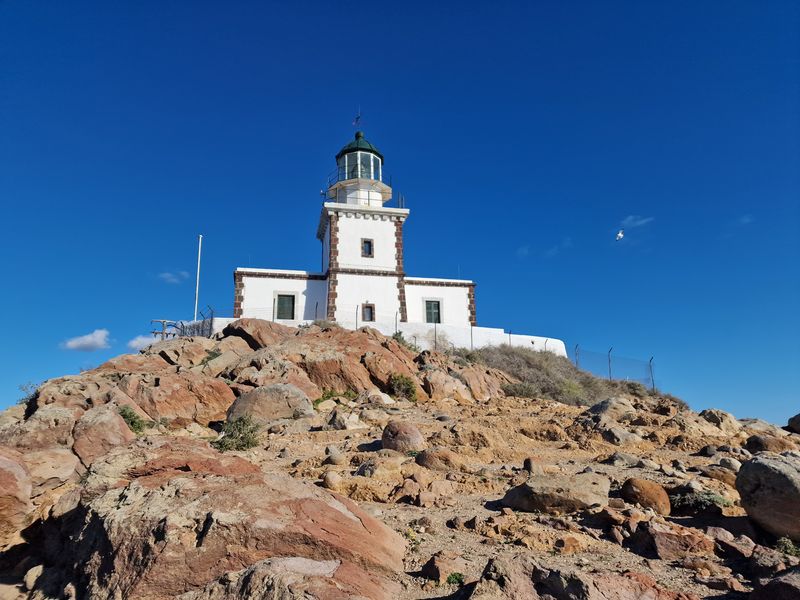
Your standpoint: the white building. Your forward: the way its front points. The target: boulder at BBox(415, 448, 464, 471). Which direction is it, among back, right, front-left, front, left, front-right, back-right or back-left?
front

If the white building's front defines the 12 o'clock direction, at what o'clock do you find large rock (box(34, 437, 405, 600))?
The large rock is roughly at 12 o'clock from the white building.

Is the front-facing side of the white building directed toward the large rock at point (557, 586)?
yes

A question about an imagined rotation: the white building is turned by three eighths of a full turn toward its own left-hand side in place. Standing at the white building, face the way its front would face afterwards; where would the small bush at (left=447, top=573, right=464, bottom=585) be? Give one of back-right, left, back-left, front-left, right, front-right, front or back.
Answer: back-right

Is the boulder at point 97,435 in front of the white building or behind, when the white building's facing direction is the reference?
in front

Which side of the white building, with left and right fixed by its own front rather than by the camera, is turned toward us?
front

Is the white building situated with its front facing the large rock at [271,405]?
yes

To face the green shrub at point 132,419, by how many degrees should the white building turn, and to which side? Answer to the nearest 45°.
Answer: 0° — it already faces it

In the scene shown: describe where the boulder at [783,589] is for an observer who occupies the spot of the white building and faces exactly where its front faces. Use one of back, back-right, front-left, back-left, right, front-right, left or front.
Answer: front

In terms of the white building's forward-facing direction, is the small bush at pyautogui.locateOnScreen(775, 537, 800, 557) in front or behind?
in front

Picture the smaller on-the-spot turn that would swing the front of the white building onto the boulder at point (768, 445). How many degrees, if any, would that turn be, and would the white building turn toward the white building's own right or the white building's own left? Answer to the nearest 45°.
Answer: approximately 45° to the white building's own left
